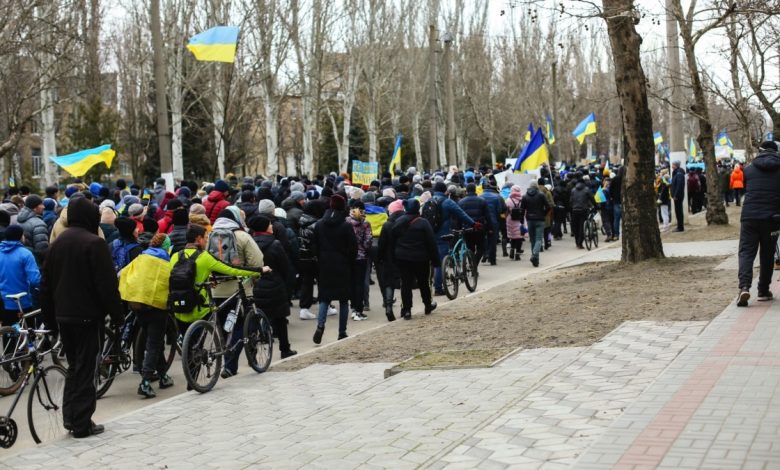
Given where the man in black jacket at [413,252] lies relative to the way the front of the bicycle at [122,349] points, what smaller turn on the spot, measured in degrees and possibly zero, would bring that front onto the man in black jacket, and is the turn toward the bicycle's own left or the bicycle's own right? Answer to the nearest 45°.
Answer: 0° — it already faces them

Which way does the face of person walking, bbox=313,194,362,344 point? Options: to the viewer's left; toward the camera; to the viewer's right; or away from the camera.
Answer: away from the camera

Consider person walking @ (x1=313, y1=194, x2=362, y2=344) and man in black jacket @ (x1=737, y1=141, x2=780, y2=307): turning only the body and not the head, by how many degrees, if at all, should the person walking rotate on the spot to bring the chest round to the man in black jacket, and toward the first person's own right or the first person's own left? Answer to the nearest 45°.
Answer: approximately 45° to the first person's own right

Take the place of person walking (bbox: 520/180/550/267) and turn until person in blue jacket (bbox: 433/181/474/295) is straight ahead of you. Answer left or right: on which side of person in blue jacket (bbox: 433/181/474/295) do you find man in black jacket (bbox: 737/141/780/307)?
left

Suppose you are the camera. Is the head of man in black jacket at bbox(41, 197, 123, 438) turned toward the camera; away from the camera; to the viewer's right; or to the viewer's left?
away from the camera

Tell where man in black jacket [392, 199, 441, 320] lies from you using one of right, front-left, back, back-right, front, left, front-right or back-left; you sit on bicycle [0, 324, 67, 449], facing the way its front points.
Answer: front

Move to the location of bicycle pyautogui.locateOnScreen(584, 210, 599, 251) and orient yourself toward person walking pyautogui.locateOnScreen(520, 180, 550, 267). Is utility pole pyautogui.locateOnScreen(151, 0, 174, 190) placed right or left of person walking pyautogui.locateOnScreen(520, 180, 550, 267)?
right

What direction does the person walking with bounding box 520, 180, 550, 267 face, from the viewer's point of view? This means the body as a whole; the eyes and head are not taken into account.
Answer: away from the camera

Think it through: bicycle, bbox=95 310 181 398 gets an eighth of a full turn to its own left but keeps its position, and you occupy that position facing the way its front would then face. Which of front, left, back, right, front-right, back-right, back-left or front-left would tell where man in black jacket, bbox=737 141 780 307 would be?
right

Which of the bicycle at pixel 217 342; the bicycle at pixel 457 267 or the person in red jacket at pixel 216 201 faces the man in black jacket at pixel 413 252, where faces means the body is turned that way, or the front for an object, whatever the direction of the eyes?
the bicycle at pixel 217 342

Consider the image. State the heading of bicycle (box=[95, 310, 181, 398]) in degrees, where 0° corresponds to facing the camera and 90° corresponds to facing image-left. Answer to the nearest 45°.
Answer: approximately 225°

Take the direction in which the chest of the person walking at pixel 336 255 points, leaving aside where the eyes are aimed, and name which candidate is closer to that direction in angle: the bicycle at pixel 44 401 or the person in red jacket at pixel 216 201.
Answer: the person in red jacket

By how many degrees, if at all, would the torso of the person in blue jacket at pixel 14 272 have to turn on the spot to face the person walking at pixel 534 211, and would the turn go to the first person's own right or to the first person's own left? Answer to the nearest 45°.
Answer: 0° — they already face them

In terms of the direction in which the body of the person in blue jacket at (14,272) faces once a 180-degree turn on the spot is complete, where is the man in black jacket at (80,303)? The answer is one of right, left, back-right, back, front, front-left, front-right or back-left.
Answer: front-left

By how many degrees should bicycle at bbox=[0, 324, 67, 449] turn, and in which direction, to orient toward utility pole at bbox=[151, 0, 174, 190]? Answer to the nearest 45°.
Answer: approximately 45° to its left

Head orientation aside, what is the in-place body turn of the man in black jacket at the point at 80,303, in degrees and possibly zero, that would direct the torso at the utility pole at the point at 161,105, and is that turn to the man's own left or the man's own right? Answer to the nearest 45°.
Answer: approximately 45° to the man's own left

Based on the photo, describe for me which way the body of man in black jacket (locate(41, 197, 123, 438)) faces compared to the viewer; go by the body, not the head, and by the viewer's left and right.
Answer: facing away from the viewer and to the right of the viewer

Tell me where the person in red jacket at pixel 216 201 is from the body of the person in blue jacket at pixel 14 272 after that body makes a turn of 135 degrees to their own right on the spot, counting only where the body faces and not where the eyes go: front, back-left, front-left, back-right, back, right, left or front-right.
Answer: back-left
